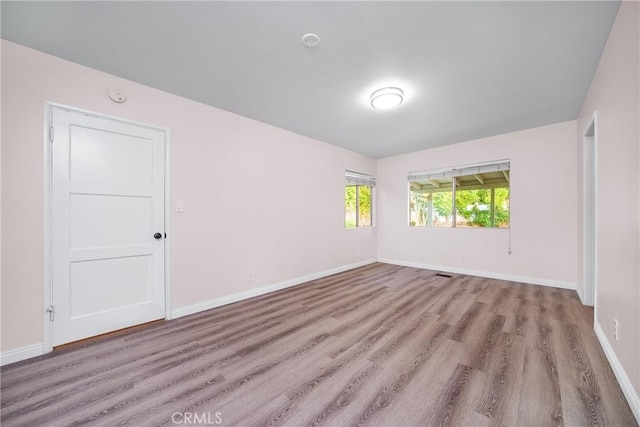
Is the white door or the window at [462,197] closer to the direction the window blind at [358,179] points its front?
the window

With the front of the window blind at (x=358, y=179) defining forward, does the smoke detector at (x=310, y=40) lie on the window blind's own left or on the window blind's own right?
on the window blind's own right

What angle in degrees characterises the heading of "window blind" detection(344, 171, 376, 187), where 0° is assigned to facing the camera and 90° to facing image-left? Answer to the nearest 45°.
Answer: approximately 315°

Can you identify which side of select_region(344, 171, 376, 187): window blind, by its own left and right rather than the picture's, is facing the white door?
right

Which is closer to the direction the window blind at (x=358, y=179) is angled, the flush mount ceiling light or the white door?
the flush mount ceiling light

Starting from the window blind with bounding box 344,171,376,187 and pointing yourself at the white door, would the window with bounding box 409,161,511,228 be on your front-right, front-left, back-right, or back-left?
back-left

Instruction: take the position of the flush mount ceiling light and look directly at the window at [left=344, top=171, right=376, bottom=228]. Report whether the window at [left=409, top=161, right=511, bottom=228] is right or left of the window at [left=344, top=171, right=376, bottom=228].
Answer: right
